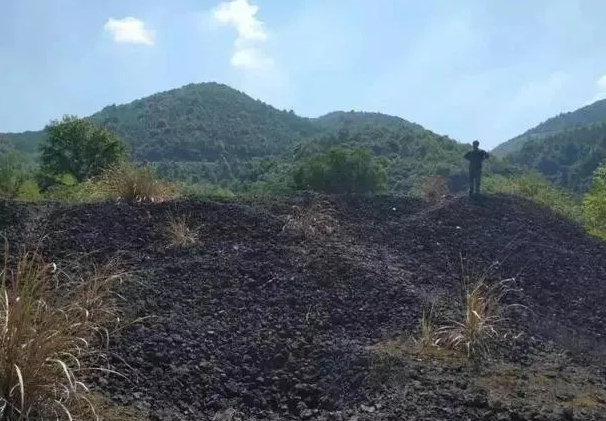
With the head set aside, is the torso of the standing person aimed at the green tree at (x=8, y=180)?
no

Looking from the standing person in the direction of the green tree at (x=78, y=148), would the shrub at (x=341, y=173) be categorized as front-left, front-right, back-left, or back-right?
front-right

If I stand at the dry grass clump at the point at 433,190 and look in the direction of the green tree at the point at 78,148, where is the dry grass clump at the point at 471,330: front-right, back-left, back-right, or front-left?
back-left

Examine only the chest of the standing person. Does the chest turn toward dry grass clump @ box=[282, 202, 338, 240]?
no

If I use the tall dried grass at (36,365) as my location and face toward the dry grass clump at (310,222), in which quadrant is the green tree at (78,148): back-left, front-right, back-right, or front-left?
front-left

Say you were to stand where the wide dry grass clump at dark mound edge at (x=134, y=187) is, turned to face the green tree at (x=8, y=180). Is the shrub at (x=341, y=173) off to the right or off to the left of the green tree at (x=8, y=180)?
right
